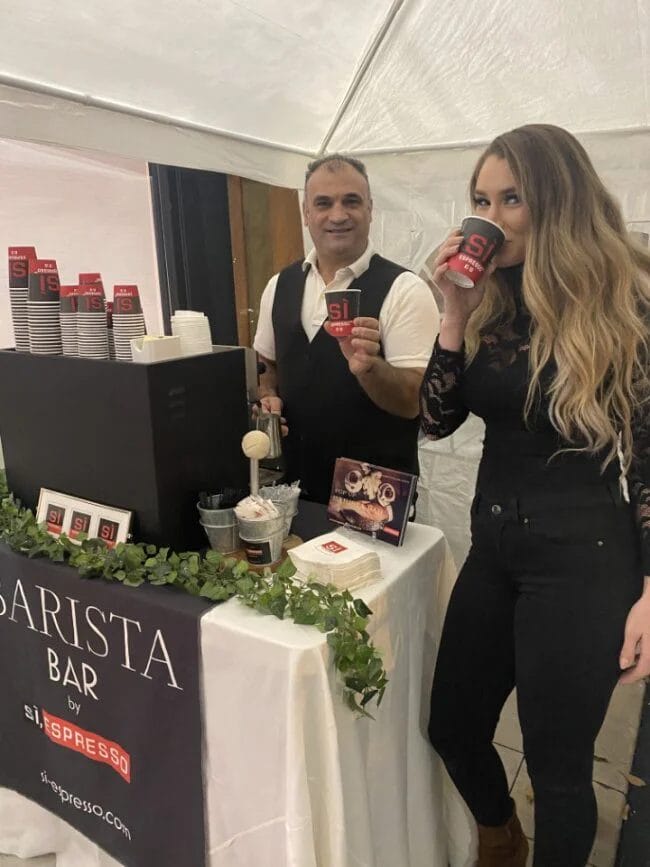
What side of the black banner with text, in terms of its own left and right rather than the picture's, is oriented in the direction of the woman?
left

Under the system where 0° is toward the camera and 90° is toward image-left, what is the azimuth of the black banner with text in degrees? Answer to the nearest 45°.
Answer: approximately 45°

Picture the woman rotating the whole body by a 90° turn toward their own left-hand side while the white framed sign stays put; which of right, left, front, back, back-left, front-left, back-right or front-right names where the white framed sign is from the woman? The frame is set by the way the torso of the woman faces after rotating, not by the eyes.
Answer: back-right

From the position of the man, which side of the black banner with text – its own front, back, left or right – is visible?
back

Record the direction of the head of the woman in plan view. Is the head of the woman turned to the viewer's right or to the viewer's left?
to the viewer's left

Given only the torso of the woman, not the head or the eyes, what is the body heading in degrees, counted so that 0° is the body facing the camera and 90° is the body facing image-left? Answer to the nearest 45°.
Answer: approximately 45°

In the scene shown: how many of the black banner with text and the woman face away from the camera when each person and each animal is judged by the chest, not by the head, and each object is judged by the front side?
0

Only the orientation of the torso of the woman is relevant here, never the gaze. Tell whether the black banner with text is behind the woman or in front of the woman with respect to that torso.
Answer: in front
